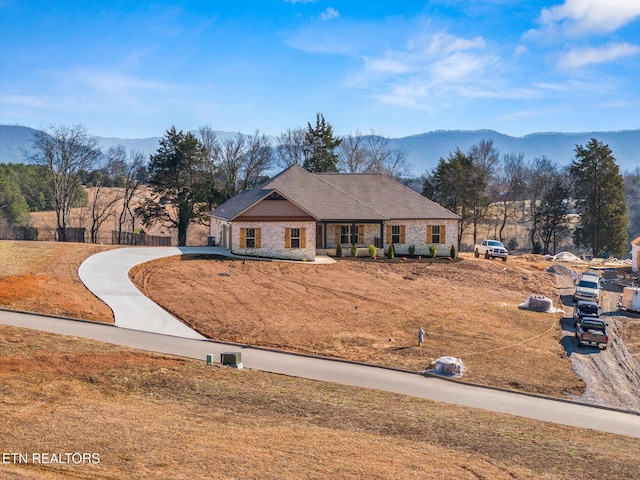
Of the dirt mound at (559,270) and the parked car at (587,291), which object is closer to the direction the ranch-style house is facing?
the parked car

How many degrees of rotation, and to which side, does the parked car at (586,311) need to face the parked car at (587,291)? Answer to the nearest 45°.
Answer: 0° — it already faces it

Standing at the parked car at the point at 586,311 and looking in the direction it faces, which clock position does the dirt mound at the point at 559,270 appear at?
The dirt mound is roughly at 12 o'clock from the parked car.

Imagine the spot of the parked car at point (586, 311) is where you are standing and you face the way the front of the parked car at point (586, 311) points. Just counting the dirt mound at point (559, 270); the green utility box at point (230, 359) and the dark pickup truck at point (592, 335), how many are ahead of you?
1

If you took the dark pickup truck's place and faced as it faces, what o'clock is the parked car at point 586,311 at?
The parked car is roughly at 12 o'clock from the dark pickup truck.

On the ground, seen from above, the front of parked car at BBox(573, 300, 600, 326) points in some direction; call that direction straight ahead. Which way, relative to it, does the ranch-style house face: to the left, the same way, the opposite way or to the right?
the opposite way

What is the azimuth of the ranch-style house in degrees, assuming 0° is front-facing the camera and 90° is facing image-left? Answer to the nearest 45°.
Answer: approximately 0°

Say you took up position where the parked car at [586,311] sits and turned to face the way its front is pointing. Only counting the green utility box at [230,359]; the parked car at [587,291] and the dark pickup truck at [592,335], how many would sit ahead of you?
1

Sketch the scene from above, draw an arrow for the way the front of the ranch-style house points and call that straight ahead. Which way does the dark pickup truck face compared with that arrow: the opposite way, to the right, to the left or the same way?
the opposite way

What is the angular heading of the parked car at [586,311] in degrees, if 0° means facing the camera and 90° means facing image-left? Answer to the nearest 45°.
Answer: approximately 180°

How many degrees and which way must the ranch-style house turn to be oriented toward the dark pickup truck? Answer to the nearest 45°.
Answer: approximately 45° to its left

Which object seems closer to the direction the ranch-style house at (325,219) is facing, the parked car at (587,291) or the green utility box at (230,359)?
the green utility box

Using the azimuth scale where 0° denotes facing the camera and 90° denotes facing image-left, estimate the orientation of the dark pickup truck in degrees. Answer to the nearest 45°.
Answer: approximately 180°
